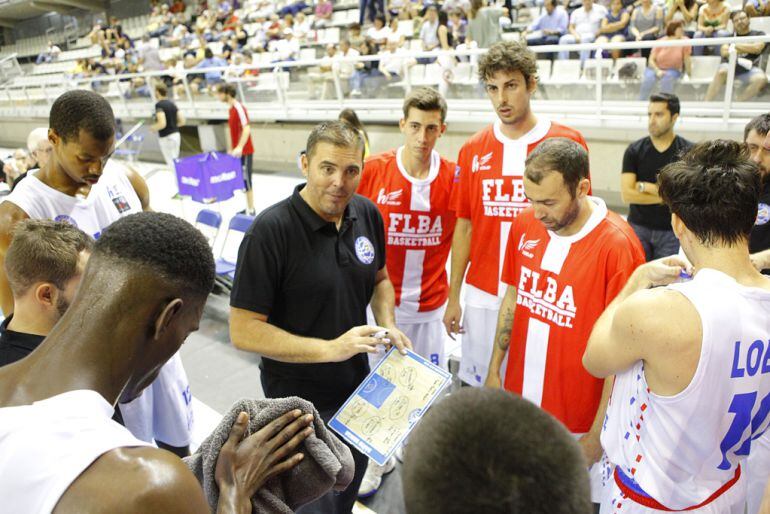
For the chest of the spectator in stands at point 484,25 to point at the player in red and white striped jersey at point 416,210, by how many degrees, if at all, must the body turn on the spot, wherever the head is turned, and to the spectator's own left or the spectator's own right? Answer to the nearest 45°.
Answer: approximately 180°

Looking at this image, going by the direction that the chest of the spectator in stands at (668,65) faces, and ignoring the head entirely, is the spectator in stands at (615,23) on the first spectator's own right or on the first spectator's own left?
on the first spectator's own right

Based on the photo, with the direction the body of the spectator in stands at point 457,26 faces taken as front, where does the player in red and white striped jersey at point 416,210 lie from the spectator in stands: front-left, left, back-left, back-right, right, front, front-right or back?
front-left

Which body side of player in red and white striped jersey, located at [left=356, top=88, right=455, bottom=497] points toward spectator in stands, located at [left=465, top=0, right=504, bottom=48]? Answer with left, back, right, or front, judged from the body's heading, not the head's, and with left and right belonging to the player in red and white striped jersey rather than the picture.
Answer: back

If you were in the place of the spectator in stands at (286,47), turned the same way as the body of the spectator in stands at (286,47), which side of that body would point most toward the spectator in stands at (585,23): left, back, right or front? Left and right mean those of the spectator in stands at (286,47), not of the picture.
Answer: left

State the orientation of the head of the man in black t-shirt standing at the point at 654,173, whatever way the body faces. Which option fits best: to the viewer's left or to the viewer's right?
to the viewer's left

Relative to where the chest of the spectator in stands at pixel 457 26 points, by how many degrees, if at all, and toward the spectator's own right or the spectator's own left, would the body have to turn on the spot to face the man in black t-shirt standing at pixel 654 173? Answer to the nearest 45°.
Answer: approximately 45° to the spectator's own left

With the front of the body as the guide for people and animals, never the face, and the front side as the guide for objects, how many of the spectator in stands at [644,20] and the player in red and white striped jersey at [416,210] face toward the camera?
2
